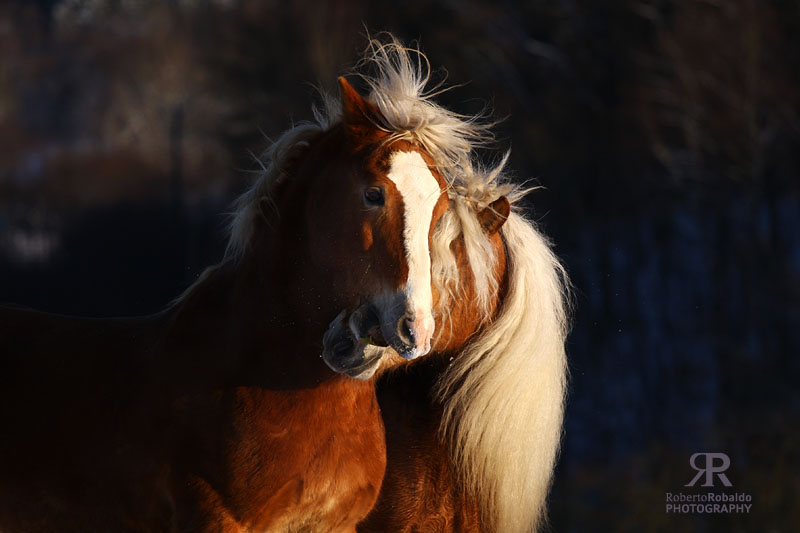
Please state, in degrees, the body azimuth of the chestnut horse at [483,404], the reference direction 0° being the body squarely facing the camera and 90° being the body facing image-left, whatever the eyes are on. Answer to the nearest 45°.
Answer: approximately 45°
